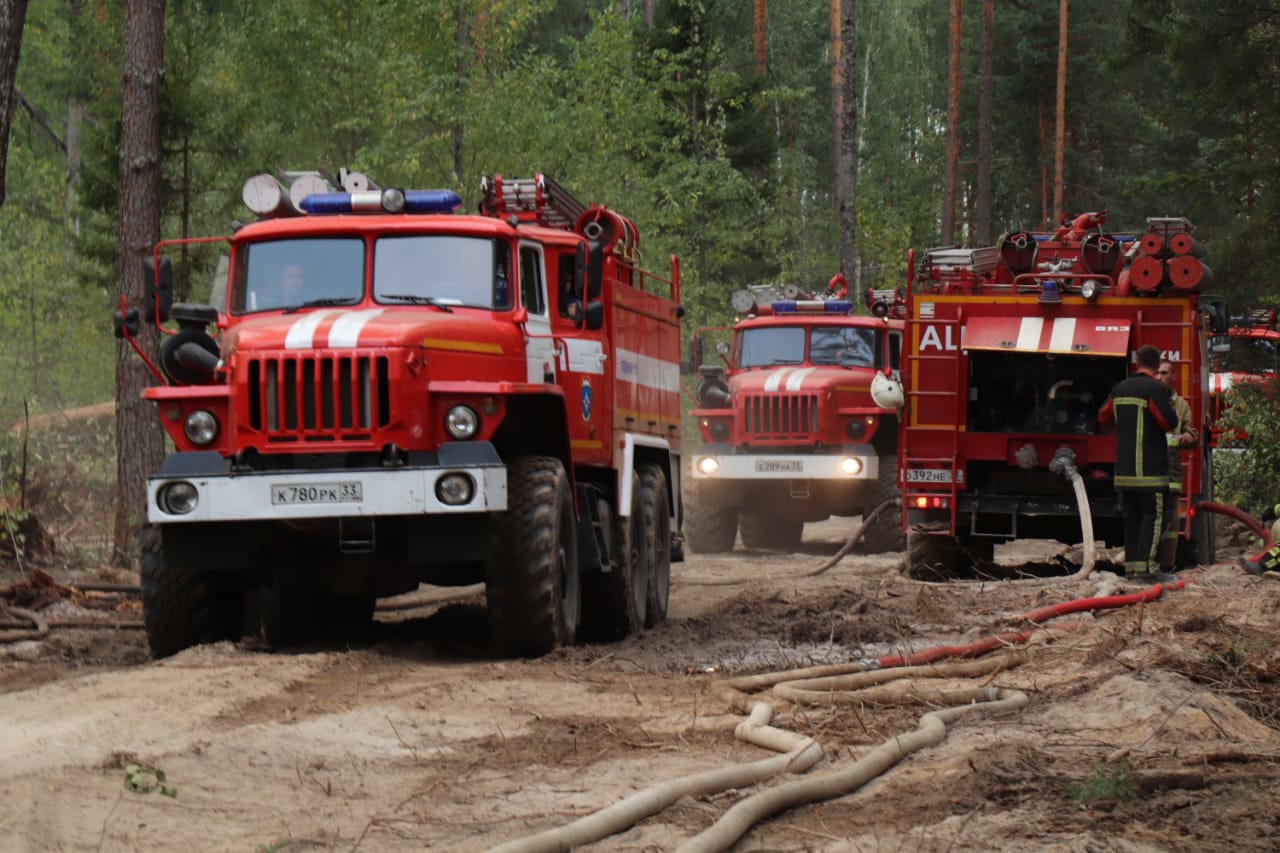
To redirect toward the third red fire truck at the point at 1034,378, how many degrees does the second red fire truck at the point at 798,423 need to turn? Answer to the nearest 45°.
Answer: approximately 45° to its left

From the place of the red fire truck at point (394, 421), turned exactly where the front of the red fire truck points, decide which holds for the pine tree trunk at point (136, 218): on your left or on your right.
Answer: on your right

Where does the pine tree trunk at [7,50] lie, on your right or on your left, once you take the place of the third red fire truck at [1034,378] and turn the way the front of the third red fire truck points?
on your left

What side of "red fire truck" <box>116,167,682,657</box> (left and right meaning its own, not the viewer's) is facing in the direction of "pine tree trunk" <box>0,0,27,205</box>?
right

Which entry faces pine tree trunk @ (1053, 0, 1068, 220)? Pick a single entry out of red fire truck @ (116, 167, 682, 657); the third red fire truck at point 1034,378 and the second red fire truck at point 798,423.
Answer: the third red fire truck

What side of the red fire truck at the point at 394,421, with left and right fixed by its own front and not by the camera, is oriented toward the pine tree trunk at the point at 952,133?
back

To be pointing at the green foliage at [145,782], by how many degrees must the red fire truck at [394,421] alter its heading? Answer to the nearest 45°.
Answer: approximately 45° to its left

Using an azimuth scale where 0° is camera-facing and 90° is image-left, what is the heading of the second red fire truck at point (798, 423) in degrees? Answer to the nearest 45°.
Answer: approximately 0°

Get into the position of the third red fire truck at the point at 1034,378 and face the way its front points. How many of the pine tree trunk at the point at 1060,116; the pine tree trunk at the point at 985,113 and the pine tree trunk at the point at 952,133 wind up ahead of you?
3

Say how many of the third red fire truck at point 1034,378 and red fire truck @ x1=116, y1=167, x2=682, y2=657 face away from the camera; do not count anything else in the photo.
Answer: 1

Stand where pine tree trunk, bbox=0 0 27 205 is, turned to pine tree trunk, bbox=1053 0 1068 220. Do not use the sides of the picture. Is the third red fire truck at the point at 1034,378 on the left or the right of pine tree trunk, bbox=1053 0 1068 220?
right

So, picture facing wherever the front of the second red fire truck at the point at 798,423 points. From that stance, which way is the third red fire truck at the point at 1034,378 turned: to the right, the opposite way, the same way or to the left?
the opposite way

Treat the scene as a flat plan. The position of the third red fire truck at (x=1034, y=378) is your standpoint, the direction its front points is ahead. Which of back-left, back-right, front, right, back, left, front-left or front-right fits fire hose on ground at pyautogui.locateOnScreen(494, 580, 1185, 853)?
back

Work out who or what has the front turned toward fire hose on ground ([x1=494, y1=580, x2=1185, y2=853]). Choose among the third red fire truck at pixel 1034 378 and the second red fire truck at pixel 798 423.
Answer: the second red fire truck

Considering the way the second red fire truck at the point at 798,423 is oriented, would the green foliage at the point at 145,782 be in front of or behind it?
in front

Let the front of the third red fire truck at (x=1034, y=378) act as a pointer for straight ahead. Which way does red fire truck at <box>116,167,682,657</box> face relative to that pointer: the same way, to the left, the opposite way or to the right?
the opposite way

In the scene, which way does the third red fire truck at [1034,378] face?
away from the camera
